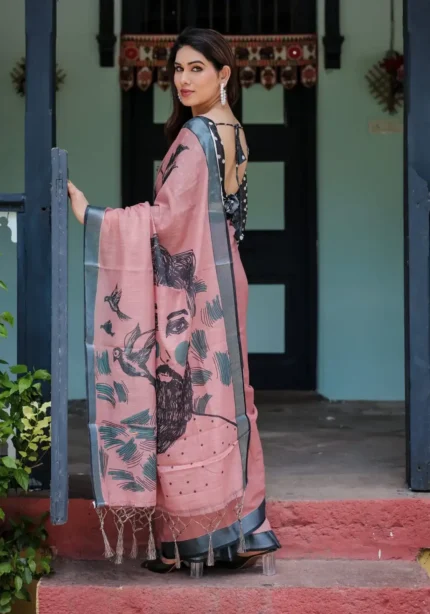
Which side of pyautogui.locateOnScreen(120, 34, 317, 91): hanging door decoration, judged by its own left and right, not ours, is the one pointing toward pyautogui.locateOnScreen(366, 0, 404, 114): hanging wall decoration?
left

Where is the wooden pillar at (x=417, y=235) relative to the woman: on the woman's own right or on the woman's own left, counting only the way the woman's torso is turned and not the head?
on the woman's own right

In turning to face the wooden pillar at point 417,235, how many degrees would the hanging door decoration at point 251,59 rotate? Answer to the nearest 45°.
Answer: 0° — it already faces it

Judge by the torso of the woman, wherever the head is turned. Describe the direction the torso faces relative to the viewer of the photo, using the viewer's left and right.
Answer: facing away from the viewer and to the left of the viewer

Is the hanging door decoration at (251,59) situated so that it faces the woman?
yes

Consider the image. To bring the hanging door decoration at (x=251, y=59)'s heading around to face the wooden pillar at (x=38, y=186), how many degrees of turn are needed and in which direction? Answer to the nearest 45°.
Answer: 0° — it already faces it

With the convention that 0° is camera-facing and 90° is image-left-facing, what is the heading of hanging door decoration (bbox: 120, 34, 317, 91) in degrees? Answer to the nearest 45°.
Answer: approximately 0°

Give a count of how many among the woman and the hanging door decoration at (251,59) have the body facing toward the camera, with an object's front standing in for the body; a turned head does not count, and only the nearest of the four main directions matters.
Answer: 1

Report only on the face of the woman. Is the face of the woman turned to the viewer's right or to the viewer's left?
to the viewer's left
